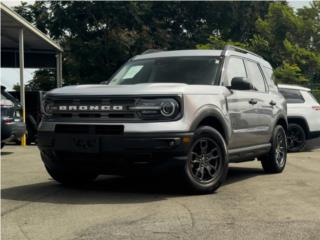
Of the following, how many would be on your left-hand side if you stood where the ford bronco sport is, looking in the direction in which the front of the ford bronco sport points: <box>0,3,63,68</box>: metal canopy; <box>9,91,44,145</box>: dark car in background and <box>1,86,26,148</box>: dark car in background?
0

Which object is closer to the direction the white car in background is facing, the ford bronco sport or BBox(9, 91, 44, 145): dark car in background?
the dark car in background

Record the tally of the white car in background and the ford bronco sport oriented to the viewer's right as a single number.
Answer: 0

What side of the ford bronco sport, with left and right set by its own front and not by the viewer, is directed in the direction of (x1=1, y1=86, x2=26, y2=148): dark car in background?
right

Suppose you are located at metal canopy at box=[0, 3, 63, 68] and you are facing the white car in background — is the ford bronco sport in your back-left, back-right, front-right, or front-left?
front-right

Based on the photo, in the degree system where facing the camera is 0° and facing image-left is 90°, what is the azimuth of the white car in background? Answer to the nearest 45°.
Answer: approximately 135°

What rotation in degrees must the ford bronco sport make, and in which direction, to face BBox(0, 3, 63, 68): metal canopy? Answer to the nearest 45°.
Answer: approximately 135° to its right

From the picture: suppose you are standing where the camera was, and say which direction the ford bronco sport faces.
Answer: facing the viewer and to the left of the viewer

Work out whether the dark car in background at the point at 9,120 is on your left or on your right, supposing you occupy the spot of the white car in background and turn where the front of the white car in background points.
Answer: on your left

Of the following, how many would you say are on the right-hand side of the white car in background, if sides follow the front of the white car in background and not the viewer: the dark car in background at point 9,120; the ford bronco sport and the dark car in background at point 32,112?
0
